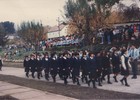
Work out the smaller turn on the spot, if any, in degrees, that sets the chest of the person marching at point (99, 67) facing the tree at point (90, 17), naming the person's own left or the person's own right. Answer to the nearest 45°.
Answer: approximately 135° to the person's own left

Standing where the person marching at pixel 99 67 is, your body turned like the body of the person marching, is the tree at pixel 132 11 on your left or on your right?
on your left

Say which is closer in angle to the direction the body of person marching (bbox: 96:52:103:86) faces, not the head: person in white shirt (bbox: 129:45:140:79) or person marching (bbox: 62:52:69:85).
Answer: the person in white shirt

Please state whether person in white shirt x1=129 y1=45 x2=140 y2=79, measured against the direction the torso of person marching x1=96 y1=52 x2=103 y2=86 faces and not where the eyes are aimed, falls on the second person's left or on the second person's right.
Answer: on the second person's left

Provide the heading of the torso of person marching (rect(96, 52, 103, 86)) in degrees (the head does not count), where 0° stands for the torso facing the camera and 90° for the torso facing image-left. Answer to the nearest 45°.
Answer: approximately 315°

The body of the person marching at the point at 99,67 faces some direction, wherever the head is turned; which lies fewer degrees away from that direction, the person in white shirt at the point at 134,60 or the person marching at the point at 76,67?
the person in white shirt
